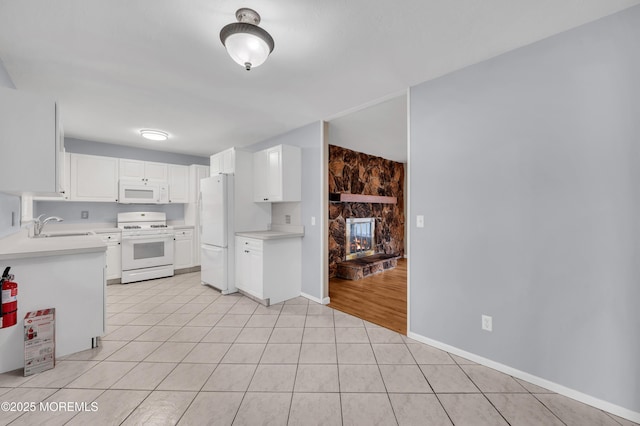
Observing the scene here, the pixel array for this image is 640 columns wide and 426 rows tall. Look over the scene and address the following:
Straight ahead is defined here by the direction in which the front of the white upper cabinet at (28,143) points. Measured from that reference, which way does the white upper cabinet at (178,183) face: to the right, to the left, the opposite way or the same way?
to the right

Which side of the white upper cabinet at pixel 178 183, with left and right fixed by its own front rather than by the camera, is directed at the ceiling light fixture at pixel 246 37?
front

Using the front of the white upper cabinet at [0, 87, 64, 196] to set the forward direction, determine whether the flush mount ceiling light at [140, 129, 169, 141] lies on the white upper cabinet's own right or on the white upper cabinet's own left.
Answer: on the white upper cabinet's own left

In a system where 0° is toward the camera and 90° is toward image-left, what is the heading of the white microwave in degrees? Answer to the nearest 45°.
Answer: approximately 0°

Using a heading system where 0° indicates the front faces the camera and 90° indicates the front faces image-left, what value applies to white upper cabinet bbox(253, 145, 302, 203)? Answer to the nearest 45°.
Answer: approximately 45°

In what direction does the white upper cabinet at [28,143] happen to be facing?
to the viewer's right
